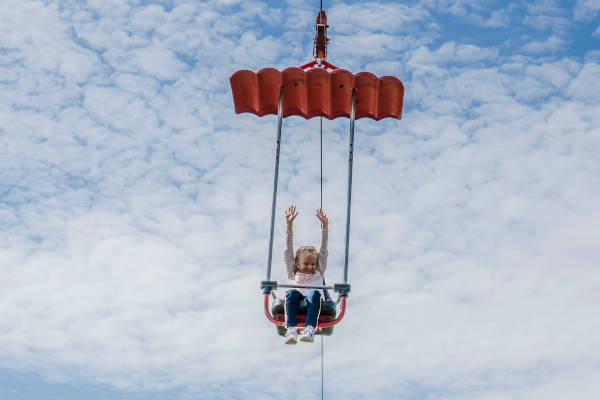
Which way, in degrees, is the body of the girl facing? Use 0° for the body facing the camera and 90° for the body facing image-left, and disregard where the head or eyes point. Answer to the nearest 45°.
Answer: approximately 0°
